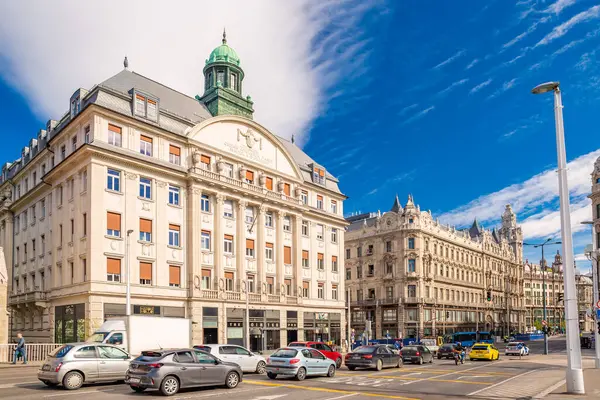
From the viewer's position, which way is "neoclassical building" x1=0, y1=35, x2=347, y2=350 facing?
facing the viewer and to the right of the viewer

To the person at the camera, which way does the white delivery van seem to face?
facing the viewer and to the left of the viewer

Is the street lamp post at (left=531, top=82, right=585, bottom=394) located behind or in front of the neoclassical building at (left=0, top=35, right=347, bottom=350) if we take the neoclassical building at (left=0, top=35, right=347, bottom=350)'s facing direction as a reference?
in front

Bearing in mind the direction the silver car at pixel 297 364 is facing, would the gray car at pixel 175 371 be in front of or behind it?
behind

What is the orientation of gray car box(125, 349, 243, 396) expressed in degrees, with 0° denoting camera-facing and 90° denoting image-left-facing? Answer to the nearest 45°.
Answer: approximately 225°

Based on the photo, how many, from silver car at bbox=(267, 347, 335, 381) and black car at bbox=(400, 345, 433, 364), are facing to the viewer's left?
0

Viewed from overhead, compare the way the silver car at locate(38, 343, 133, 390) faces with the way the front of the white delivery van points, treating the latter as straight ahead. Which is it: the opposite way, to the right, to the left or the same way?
the opposite way
